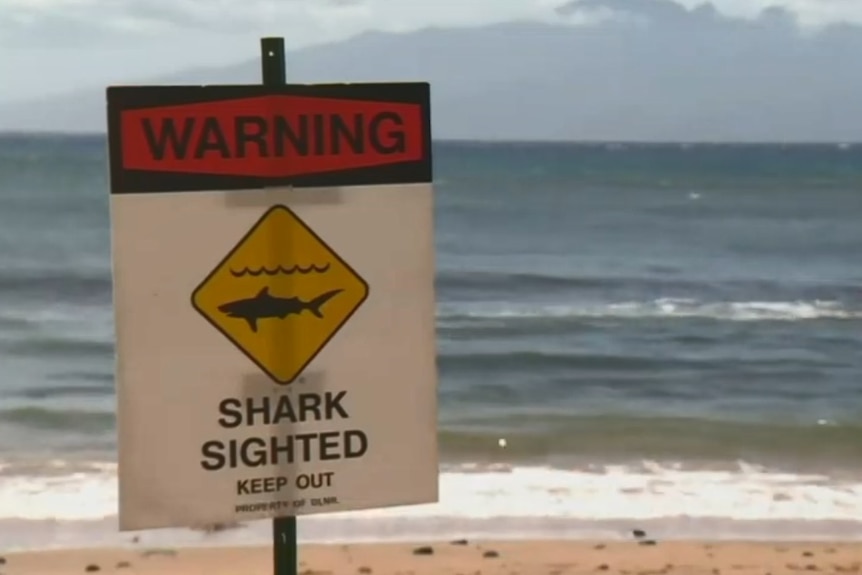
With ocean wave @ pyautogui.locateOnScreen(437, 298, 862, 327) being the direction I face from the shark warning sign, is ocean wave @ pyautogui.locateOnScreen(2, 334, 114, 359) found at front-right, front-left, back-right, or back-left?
front-left

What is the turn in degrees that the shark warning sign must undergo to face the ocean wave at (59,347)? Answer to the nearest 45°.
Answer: approximately 180°

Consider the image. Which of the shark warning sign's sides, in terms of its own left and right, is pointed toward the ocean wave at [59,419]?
back

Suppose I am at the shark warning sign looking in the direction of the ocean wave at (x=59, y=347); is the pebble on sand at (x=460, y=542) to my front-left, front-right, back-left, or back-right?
front-right

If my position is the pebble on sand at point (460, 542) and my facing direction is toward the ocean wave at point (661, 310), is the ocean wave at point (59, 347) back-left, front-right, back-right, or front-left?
front-left

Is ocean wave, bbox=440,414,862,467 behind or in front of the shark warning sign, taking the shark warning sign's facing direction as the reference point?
behind

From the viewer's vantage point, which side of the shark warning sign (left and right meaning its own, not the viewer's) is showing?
front

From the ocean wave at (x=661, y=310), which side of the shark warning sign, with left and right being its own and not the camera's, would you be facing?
back

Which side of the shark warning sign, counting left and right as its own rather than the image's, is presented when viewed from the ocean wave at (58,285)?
back

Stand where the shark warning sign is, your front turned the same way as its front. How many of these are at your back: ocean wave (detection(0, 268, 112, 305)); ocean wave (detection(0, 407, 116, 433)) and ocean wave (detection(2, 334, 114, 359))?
3

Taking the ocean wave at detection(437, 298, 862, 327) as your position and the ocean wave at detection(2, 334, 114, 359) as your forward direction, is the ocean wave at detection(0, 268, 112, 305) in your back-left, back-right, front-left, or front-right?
front-right

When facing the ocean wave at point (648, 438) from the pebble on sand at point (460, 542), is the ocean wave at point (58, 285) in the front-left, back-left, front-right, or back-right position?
front-left
